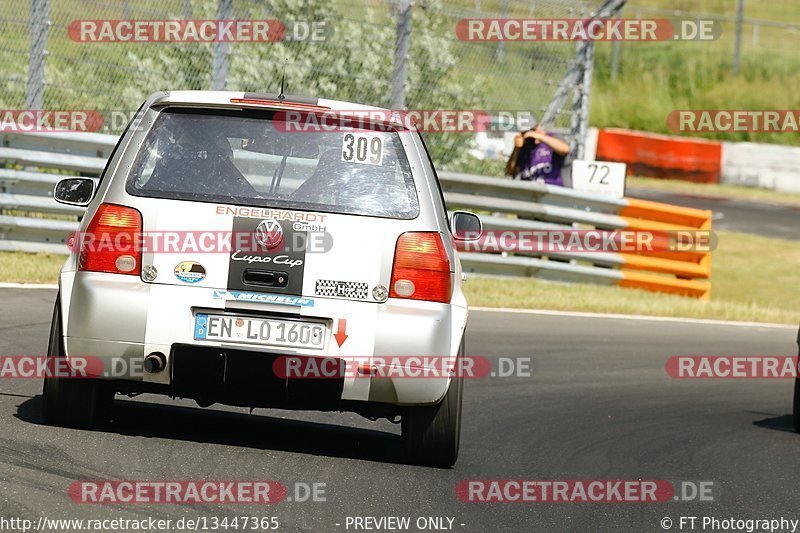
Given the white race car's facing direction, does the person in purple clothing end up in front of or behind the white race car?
in front

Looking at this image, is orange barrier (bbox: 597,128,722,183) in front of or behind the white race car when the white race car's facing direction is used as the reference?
in front

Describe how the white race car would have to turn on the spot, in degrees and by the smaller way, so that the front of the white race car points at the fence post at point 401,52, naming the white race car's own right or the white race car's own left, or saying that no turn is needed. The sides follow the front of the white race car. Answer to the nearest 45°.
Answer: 0° — it already faces it

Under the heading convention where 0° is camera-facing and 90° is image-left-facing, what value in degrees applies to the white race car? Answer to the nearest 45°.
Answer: approximately 180°

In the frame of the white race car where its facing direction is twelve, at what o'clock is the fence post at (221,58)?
The fence post is roughly at 12 o'clock from the white race car.

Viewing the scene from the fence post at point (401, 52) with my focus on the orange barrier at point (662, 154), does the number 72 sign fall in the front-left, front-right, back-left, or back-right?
front-right

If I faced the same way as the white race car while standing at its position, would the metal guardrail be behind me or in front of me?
in front
